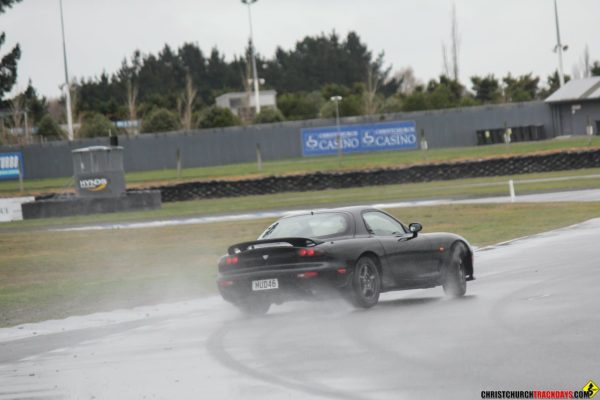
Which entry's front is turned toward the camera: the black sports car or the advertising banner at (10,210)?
the advertising banner

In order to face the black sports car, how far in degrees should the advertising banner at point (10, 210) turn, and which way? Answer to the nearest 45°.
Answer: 0° — it already faces it

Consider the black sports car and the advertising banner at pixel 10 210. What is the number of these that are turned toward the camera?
1

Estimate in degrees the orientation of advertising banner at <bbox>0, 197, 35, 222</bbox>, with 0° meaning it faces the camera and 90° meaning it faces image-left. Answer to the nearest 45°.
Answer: approximately 0°

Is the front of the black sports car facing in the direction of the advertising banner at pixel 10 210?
no

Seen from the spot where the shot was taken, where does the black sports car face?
facing away from the viewer and to the right of the viewer
